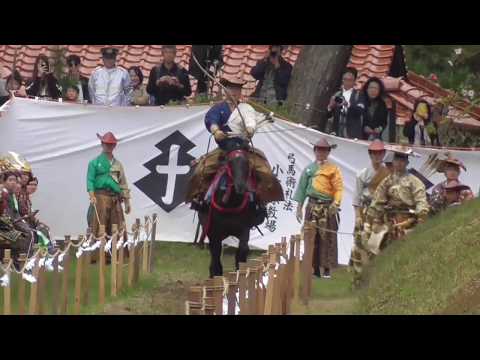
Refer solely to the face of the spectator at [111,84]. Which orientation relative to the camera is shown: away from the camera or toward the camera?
toward the camera

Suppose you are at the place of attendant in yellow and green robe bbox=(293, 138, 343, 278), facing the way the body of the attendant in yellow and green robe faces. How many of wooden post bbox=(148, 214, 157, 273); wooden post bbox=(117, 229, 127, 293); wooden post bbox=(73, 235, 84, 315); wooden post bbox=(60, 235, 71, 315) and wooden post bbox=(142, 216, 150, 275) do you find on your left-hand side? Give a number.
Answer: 0

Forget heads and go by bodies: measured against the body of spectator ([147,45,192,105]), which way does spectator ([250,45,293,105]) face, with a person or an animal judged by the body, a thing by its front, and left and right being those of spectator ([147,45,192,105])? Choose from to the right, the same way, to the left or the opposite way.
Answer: the same way

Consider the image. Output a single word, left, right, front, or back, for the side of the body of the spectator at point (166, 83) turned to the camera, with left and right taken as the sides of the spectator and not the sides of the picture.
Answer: front

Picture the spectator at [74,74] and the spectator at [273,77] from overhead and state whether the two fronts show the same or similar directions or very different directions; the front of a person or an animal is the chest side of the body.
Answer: same or similar directions

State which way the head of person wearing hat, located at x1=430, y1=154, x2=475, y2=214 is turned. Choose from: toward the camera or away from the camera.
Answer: toward the camera

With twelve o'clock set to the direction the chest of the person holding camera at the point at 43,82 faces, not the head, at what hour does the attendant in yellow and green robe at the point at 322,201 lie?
The attendant in yellow and green robe is roughly at 10 o'clock from the person holding camera.

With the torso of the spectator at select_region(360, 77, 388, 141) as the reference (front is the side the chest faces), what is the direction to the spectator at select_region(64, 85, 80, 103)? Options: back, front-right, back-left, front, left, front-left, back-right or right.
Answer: right

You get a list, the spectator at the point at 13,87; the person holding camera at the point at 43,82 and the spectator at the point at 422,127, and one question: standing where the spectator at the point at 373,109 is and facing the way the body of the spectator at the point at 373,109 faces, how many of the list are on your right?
2

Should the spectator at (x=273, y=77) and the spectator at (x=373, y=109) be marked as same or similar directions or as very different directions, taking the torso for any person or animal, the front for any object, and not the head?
same or similar directions

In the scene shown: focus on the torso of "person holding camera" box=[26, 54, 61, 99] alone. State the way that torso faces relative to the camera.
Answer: toward the camera

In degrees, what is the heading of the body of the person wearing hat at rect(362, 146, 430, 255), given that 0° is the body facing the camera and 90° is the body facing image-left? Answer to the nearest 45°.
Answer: approximately 0°
